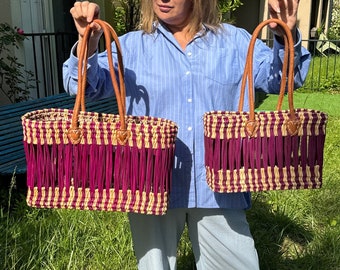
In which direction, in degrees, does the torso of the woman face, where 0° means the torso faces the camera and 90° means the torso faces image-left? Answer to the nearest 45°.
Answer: approximately 0°

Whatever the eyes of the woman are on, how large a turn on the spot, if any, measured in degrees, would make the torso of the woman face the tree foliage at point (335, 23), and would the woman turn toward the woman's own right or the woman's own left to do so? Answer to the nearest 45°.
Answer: approximately 180°

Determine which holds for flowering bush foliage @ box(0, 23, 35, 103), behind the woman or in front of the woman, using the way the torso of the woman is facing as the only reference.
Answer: behind
